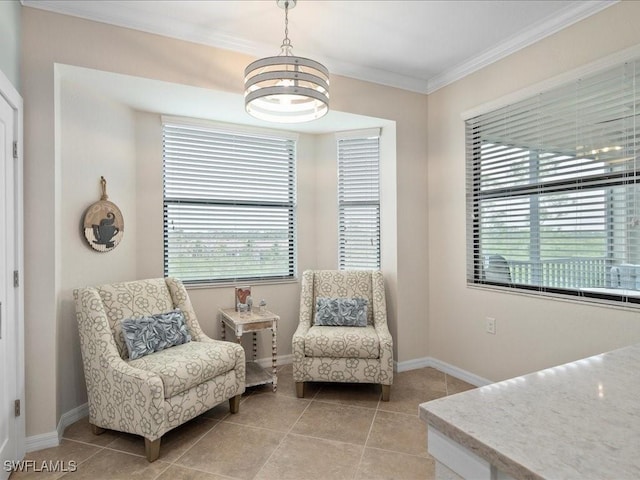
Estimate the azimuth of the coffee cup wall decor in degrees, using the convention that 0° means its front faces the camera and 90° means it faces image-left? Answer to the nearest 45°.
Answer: approximately 315°

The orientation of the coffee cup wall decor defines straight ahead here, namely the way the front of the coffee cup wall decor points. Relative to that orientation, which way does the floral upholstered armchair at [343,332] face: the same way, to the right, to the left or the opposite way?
to the right

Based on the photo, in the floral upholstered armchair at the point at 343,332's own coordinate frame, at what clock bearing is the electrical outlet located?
The electrical outlet is roughly at 9 o'clock from the floral upholstered armchair.

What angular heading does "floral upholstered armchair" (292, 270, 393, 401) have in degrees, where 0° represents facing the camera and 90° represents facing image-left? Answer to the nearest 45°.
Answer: approximately 0°

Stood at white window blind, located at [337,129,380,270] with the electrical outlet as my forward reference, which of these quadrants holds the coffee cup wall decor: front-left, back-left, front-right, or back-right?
back-right

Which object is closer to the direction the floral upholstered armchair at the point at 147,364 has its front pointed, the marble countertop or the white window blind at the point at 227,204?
the marble countertop
